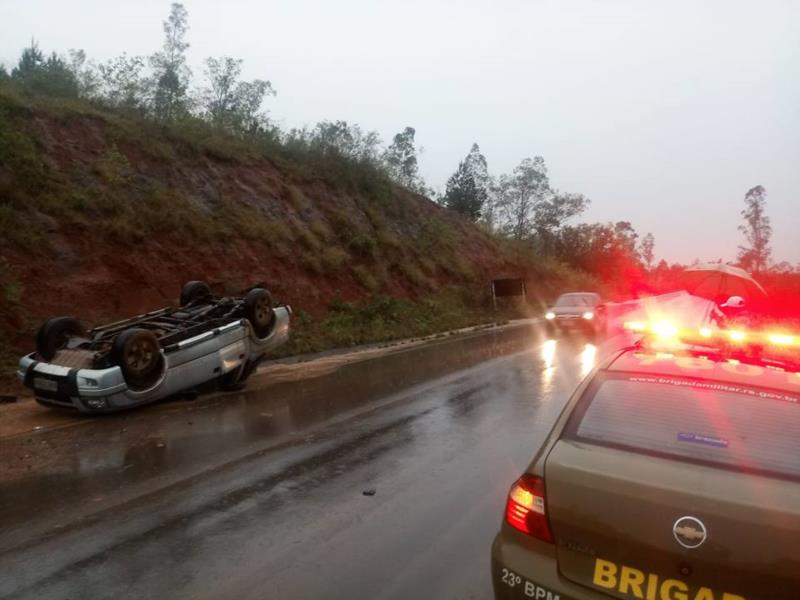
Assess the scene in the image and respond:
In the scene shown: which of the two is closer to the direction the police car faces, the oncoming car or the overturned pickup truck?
the oncoming car

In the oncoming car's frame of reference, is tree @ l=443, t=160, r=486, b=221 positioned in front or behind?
behind

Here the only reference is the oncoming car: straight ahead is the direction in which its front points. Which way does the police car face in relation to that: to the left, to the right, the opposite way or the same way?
the opposite way

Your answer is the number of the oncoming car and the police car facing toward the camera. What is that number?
1

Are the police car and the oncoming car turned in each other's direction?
yes

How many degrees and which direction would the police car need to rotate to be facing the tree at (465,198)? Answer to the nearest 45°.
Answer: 0° — it already faces it

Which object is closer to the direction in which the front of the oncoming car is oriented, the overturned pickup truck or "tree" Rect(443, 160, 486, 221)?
the overturned pickup truck

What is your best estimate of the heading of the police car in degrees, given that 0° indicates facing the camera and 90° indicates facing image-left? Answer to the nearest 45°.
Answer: approximately 180°

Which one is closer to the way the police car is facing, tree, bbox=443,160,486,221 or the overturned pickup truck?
the tree

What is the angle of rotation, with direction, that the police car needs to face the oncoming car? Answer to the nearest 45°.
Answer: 0° — it already faces it

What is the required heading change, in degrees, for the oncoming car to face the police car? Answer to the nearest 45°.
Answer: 0° — it already faces it
